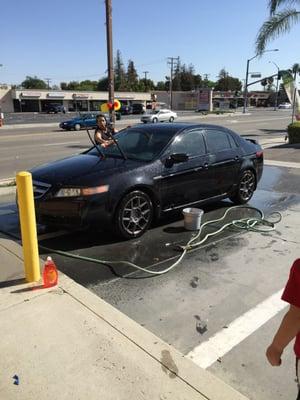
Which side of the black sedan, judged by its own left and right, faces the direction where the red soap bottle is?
front

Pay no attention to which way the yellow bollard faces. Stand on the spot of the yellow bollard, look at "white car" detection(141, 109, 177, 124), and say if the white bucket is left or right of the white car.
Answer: right

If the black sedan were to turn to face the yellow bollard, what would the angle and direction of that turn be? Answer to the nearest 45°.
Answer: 0° — it already faces it

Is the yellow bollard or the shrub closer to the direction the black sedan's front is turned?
the yellow bollard

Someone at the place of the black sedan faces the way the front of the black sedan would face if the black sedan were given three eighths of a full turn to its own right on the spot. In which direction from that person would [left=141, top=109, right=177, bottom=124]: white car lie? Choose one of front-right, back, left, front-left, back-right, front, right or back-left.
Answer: front

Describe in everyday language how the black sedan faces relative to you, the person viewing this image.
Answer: facing the viewer and to the left of the viewer

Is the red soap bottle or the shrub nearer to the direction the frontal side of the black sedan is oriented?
the red soap bottle

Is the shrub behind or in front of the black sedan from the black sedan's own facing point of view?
behind
